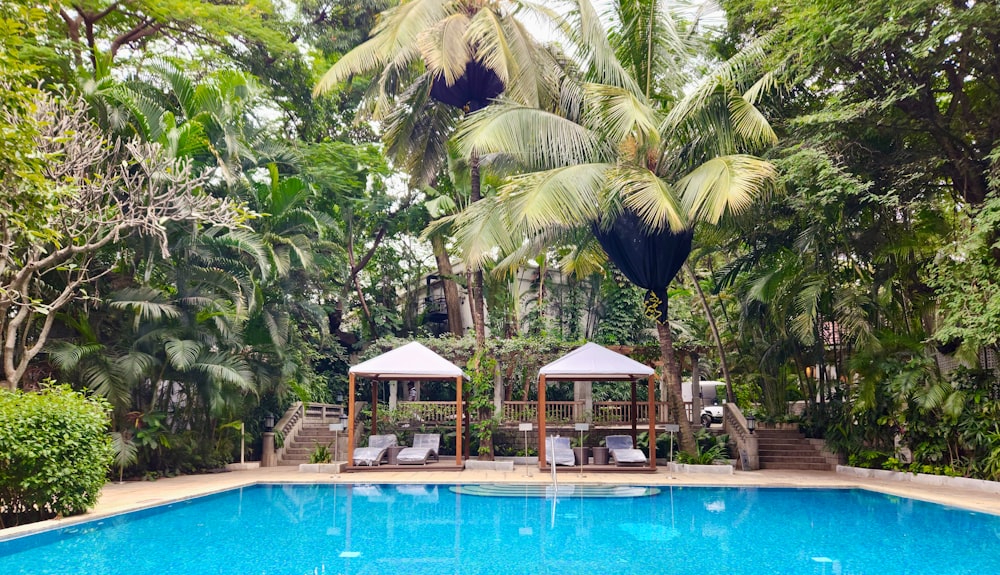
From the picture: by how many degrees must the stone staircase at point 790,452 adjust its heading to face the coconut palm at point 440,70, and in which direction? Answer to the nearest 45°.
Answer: approximately 45° to its right

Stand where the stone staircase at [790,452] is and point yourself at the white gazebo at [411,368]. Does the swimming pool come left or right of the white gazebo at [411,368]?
left

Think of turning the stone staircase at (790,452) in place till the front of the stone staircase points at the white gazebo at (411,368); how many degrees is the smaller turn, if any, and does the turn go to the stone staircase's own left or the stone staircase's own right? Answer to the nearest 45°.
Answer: approximately 45° to the stone staircase's own right
